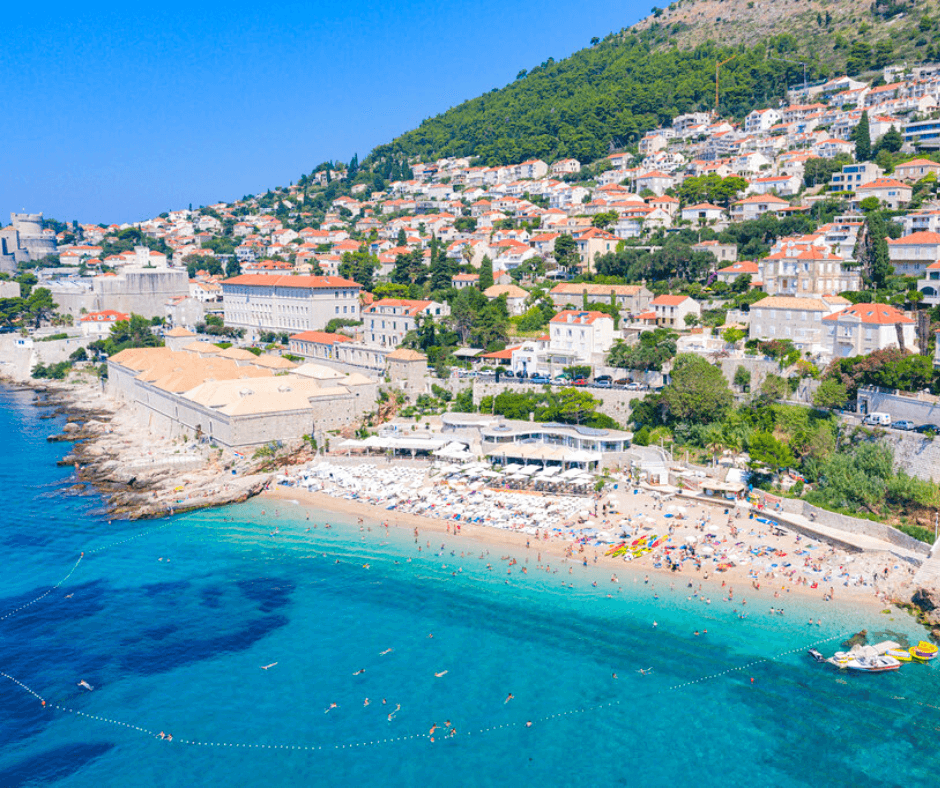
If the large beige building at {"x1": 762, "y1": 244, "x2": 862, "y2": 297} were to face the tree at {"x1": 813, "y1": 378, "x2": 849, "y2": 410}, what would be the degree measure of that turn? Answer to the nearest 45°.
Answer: approximately 45° to its left

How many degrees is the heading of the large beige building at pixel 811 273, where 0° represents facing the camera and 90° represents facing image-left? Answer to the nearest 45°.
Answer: approximately 45°

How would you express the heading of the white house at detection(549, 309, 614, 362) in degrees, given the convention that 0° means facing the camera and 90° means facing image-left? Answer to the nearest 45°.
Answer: approximately 45°

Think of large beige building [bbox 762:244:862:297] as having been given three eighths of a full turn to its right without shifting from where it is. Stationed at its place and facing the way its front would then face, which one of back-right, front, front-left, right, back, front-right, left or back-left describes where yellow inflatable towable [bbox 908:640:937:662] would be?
back

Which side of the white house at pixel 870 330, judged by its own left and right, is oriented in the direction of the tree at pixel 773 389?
front

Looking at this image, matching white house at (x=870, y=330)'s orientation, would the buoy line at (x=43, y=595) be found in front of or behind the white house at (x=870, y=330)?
in front

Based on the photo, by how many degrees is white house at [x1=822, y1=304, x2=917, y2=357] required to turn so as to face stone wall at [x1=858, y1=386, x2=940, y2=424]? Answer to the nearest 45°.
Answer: approximately 45° to its left

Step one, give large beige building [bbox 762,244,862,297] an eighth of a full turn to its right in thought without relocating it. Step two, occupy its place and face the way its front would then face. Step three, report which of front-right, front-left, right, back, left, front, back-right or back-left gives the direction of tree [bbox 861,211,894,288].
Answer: back

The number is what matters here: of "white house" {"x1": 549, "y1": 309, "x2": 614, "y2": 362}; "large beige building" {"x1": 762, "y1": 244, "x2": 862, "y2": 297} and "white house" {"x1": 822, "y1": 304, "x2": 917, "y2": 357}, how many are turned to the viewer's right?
0

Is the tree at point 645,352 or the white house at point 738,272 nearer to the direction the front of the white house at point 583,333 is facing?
the tree

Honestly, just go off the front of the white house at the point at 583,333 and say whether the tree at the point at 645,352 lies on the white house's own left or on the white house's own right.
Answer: on the white house's own left

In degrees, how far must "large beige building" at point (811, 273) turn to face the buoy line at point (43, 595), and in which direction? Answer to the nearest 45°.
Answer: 0° — it already faces it

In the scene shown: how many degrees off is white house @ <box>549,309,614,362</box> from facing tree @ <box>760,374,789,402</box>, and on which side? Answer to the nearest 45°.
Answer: approximately 90° to its left

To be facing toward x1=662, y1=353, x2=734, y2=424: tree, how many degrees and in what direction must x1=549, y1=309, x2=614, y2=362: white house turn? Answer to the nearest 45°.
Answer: approximately 90° to its left

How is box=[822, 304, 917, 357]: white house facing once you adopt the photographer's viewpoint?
facing the viewer and to the left of the viewer
